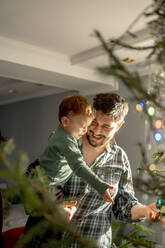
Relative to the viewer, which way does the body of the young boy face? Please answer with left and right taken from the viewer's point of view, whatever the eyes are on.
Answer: facing to the right of the viewer
